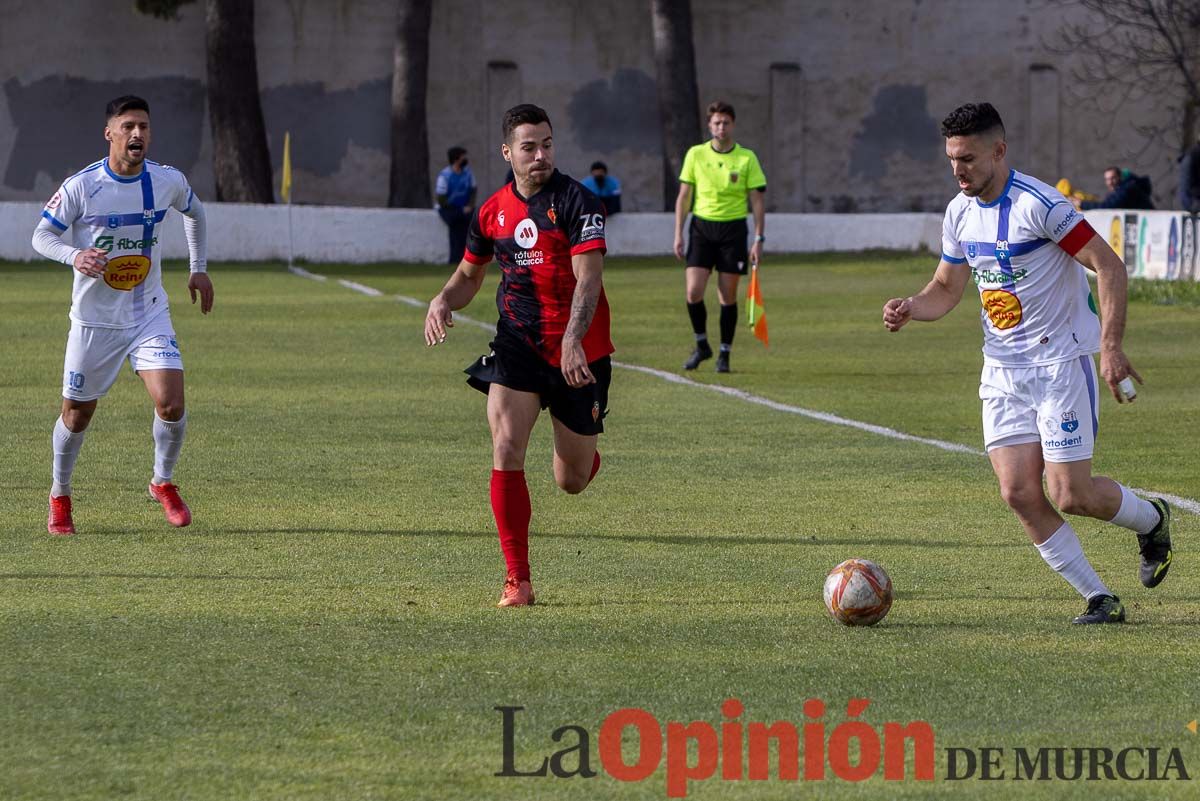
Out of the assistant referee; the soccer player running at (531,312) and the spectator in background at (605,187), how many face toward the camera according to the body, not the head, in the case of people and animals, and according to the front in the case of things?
3

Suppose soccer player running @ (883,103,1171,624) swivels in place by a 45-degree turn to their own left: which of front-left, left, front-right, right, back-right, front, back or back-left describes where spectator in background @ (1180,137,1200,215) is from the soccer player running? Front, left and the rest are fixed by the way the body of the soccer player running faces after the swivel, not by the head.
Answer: back

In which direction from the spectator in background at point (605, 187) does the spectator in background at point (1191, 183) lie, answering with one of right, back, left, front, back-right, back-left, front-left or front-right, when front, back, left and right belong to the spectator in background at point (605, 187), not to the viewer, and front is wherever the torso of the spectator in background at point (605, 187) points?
front-left

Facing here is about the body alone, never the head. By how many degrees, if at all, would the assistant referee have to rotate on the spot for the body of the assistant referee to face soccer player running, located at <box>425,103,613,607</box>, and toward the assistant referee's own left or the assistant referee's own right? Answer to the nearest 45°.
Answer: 0° — they already face them

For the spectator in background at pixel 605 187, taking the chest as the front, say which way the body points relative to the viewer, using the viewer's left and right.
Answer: facing the viewer

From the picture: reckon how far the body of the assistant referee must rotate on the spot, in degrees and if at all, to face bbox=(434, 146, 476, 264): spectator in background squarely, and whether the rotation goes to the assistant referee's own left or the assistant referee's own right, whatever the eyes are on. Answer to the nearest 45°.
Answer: approximately 180°

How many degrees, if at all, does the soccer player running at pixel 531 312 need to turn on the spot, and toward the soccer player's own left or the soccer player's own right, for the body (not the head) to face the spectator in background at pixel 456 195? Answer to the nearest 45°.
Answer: approximately 180°

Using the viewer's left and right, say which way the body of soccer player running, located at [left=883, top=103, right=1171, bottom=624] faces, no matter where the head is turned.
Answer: facing the viewer and to the left of the viewer

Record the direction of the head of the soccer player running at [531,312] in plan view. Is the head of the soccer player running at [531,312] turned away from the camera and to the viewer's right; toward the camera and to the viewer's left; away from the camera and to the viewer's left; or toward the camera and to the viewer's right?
toward the camera and to the viewer's right

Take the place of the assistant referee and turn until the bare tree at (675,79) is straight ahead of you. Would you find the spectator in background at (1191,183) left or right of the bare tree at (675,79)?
right

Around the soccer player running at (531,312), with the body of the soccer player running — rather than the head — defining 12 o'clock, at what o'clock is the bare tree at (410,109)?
The bare tree is roughly at 6 o'clock from the soccer player running.

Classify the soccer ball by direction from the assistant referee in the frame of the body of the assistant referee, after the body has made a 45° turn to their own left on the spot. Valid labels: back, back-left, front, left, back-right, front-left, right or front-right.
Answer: front-right

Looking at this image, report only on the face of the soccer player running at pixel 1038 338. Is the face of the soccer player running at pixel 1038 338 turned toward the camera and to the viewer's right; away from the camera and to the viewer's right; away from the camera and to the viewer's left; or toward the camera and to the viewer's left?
toward the camera and to the viewer's left

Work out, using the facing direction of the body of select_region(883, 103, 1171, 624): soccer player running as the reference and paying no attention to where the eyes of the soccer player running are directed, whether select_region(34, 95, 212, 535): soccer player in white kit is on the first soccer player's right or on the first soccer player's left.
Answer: on the first soccer player's right

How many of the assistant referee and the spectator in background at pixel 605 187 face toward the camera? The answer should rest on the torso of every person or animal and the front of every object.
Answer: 2
